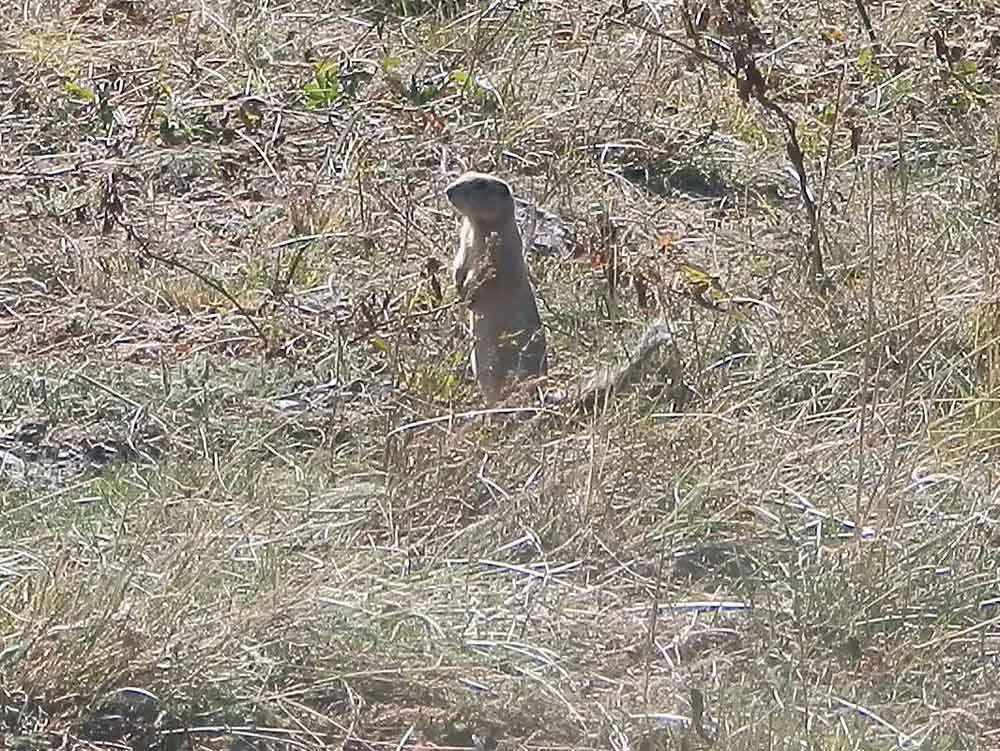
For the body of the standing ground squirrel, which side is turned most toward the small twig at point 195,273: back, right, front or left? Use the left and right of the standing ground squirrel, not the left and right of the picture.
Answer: front

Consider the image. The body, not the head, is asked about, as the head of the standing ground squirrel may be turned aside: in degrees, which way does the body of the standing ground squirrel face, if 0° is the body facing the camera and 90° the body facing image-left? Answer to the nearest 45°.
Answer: approximately 90°
